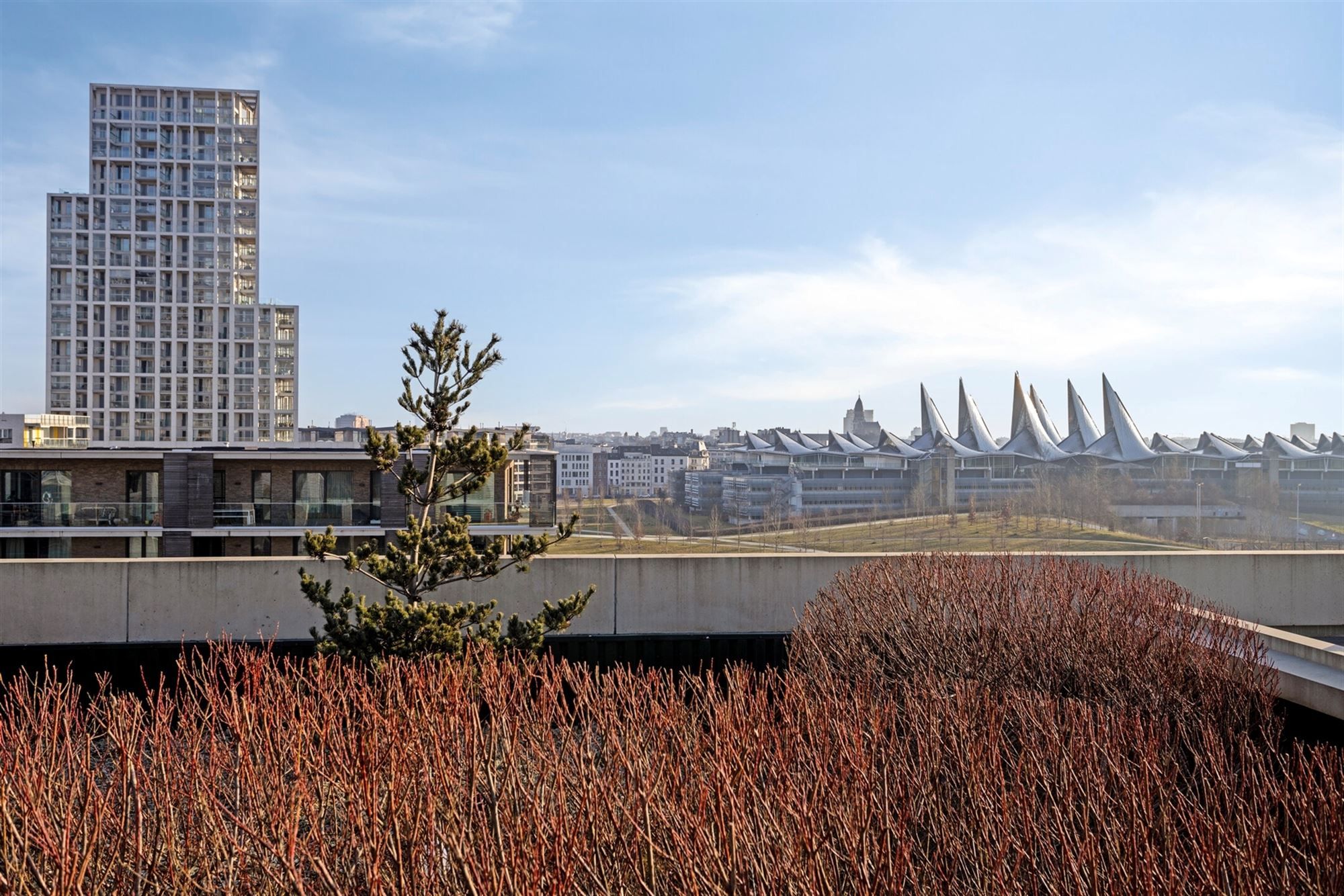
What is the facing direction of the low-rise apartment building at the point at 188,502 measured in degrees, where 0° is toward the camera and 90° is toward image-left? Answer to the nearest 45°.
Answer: approximately 0°

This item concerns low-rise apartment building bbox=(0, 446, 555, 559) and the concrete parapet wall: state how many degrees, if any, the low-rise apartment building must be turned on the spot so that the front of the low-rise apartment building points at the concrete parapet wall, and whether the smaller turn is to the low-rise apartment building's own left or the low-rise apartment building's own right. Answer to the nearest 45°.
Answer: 0° — it already faces it
